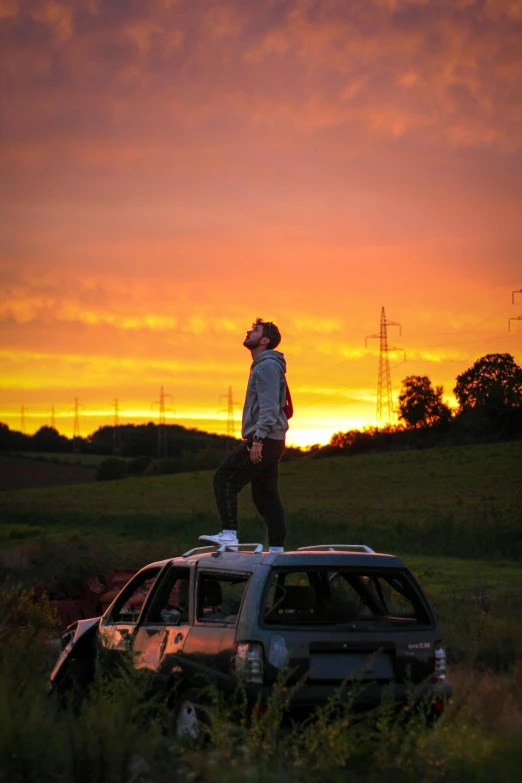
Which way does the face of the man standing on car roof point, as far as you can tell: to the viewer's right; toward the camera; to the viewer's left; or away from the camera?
to the viewer's left

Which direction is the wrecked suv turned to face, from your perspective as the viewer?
facing away from the viewer and to the left of the viewer

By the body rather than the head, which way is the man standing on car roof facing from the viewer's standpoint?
to the viewer's left

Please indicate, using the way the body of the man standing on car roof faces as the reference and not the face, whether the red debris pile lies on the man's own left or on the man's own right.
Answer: on the man's own right

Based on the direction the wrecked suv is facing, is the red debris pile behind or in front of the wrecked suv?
in front
